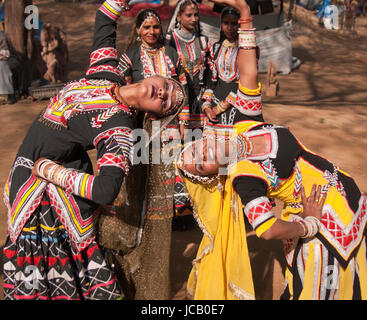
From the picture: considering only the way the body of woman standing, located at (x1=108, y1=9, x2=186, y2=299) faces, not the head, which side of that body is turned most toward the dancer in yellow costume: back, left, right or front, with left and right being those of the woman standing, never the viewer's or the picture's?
left

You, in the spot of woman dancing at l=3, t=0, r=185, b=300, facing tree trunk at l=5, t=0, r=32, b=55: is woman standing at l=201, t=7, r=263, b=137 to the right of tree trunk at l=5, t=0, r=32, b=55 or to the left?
right

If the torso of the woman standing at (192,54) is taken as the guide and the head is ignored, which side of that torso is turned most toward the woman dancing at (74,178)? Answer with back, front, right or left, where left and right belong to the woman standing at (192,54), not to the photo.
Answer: front

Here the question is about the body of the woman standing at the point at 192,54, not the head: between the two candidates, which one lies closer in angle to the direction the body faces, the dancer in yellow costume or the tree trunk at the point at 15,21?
the dancer in yellow costume

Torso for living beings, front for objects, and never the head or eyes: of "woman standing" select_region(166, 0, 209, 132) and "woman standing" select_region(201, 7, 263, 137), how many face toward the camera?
2

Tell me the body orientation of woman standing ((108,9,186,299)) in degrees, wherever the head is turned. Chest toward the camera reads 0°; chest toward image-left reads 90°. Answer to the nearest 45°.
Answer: approximately 0°
